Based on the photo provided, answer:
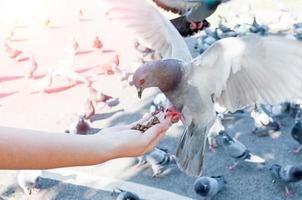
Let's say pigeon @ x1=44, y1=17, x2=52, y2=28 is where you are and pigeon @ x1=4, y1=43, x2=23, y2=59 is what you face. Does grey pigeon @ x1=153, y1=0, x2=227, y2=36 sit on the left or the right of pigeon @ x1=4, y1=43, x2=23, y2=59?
left

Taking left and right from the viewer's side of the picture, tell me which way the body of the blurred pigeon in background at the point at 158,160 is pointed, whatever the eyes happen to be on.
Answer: facing to the left of the viewer

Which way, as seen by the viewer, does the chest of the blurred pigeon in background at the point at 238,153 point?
to the viewer's left
